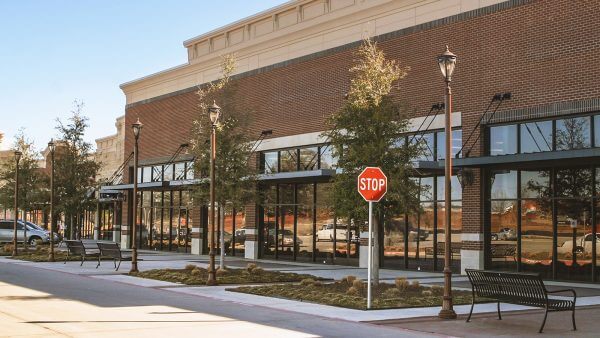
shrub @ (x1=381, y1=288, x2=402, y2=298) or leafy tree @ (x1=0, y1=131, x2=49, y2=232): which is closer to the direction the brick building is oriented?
the shrub

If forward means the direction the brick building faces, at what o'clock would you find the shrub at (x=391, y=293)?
The shrub is roughly at 11 o'clock from the brick building.

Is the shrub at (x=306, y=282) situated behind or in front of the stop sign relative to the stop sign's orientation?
behind

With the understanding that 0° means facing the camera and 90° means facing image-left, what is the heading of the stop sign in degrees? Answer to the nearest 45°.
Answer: approximately 0°
